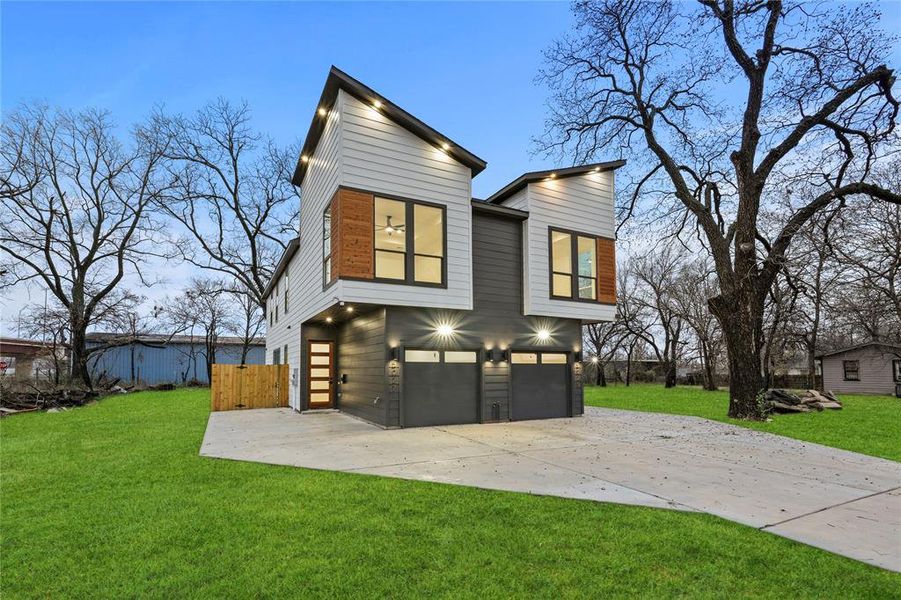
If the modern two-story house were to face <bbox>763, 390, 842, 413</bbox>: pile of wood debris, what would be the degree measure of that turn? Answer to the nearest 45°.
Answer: approximately 45° to its left

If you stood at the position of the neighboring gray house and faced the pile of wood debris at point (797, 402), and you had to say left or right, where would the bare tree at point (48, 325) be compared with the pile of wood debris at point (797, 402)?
right

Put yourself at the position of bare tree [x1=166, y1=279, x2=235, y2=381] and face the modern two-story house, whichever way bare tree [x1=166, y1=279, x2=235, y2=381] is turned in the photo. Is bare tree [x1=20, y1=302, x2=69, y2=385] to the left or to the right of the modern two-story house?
right

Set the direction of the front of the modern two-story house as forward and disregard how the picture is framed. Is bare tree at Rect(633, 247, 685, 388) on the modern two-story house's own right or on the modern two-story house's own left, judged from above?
on the modern two-story house's own left

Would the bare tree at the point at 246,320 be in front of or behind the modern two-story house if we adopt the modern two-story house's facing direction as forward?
behind

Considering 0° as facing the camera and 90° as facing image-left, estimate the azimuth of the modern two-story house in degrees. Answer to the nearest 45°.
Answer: approximately 315°

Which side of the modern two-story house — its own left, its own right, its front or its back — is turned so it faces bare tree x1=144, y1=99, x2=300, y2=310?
back

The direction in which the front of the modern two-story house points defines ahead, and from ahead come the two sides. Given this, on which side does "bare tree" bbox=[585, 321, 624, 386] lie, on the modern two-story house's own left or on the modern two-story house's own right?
on the modern two-story house's own left
